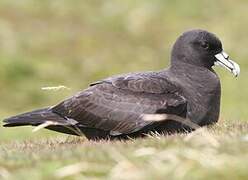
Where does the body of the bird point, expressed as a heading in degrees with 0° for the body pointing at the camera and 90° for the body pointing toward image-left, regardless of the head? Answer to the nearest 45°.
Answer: approximately 270°
